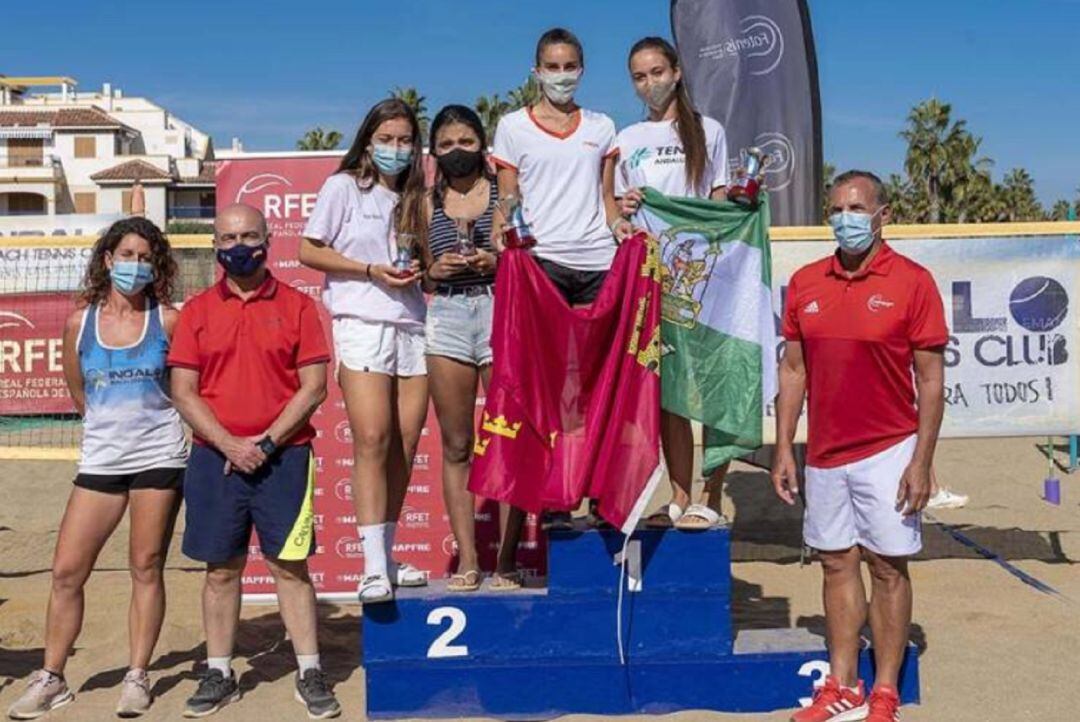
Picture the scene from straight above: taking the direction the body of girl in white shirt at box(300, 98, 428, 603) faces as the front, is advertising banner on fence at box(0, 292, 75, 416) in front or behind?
behind

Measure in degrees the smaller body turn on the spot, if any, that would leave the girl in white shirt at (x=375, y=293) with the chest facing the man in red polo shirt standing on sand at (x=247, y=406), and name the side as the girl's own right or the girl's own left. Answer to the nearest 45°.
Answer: approximately 135° to the girl's own right

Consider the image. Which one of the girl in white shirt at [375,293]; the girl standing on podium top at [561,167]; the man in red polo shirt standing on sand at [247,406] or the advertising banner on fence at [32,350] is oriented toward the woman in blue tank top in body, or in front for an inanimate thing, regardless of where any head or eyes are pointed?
the advertising banner on fence

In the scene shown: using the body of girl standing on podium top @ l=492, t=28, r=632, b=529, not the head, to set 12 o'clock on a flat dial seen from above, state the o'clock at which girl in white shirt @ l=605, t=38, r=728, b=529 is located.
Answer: The girl in white shirt is roughly at 8 o'clock from the girl standing on podium top.

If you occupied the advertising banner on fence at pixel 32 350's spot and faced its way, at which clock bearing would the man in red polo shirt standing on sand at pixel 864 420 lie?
The man in red polo shirt standing on sand is roughly at 11 o'clock from the advertising banner on fence.

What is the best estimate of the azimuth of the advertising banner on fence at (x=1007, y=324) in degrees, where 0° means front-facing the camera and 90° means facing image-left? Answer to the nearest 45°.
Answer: approximately 0°

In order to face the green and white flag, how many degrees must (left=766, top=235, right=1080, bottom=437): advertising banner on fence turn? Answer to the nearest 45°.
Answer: approximately 45° to its right

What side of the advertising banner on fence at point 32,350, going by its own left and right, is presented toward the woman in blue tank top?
front

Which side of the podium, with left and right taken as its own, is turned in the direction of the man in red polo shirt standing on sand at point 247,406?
right

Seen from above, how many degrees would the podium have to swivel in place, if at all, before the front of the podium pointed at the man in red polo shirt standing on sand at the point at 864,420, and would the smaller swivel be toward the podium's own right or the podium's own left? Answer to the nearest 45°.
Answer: approximately 90° to the podium's own left

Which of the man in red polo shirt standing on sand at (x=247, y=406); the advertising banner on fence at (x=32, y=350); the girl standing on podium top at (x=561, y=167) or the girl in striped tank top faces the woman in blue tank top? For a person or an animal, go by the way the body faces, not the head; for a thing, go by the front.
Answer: the advertising banner on fence

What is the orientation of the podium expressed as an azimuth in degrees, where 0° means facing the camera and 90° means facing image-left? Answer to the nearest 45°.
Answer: approximately 0°
